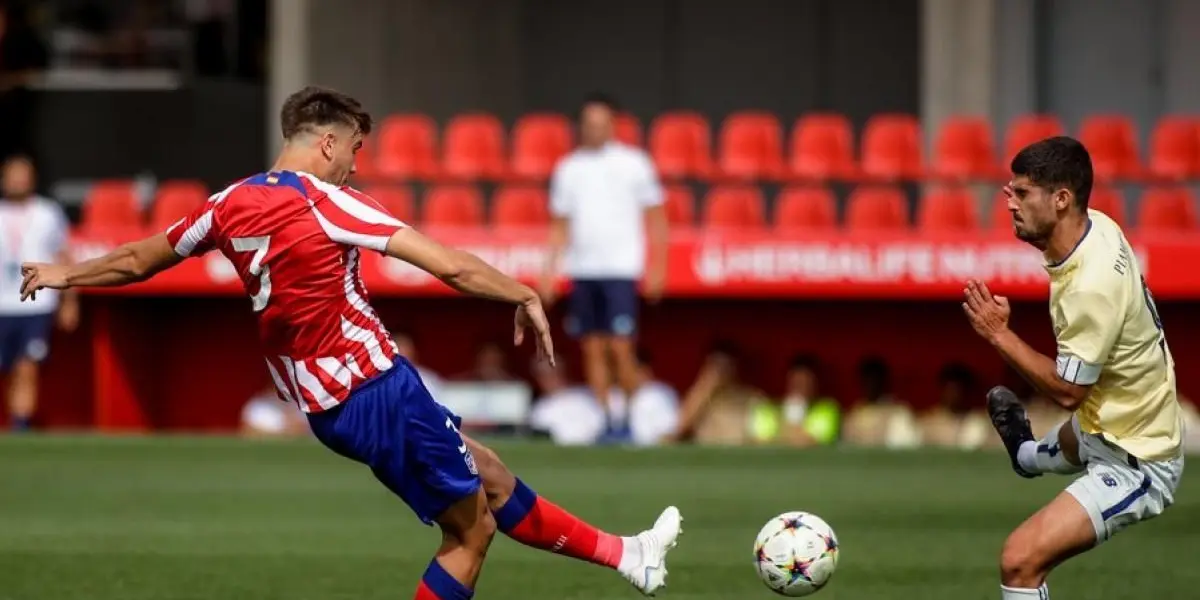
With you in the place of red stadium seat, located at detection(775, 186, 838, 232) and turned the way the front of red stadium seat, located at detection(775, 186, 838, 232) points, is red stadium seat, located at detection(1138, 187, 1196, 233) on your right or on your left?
on your left

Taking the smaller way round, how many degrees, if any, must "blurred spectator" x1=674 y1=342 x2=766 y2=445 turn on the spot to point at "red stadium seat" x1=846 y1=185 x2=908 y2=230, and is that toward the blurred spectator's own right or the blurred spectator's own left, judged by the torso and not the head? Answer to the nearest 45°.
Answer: approximately 135° to the blurred spectator's own left

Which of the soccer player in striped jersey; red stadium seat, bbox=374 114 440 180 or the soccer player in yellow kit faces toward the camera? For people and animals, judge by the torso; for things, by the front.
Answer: the red stadium seat

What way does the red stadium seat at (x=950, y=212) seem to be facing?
toward the camera

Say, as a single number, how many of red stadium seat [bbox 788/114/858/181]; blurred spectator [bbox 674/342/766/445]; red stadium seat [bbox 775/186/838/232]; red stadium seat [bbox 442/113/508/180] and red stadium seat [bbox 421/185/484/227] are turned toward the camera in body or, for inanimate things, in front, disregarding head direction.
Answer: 5

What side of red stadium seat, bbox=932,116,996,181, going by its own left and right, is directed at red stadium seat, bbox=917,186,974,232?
front

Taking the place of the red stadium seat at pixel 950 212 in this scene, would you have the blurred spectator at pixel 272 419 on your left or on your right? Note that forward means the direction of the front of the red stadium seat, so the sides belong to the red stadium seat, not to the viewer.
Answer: on your right

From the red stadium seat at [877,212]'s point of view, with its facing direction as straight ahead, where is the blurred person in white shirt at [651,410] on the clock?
The blurred person in white shirt is roughly at 2 o'clock from the red stadium seat.

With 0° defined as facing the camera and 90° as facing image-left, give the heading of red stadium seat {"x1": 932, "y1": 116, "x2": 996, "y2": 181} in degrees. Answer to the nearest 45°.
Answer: approximately 0°

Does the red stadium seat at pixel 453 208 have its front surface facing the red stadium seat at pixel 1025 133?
no

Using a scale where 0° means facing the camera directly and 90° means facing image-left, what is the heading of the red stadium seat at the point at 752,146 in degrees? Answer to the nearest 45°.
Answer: approximately 0°

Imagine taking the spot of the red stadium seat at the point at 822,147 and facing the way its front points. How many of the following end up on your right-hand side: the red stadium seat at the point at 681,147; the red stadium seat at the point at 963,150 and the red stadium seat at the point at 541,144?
2

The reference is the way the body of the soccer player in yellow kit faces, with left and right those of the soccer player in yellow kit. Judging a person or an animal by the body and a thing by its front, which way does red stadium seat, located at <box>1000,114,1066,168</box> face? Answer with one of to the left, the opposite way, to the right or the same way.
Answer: to the left

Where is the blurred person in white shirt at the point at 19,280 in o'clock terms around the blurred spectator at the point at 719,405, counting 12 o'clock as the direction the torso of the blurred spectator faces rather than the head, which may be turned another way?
The blurred person in white shirt is roughly at 3 o'clock from the blurred spectator.

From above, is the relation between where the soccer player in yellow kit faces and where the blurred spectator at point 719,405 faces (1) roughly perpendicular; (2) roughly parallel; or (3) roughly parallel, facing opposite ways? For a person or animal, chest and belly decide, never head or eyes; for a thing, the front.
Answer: roughly perpendicular

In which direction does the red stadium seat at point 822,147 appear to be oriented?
toward the camera
